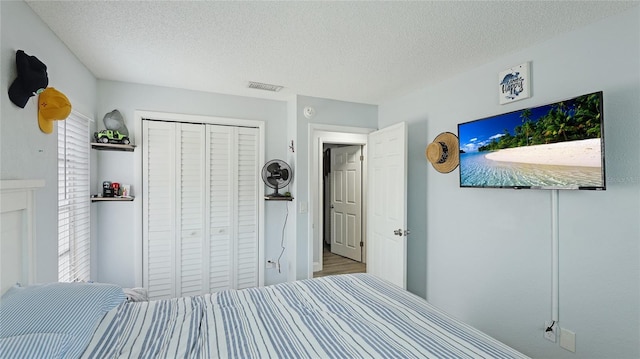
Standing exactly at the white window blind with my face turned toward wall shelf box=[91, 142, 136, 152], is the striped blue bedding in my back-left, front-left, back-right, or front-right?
back-right

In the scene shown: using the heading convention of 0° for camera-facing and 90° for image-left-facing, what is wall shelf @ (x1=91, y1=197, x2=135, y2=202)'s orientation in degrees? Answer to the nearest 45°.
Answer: approximately 0°

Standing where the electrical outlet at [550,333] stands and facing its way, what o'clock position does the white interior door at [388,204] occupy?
The white interior door is roughly at 2 o'clock from the electrical outlet.

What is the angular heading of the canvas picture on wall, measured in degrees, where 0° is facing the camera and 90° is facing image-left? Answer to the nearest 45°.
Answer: approximately 45°

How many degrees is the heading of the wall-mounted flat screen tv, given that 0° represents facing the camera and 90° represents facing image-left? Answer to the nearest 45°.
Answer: approximately 45°

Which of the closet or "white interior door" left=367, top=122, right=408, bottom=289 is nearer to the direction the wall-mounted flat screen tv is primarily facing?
the closet
